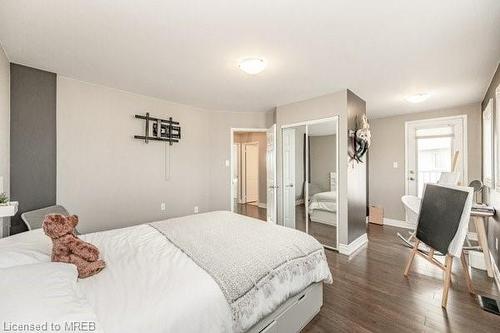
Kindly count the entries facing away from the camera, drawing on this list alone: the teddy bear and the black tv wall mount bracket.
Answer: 0

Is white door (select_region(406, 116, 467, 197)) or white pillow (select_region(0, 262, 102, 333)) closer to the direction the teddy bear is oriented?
the white door

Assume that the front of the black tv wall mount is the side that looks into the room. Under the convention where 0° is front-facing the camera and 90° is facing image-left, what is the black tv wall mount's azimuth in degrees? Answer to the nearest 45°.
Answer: approximately 315°

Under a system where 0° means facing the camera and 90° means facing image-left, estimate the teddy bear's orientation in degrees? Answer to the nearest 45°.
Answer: approximately 270°

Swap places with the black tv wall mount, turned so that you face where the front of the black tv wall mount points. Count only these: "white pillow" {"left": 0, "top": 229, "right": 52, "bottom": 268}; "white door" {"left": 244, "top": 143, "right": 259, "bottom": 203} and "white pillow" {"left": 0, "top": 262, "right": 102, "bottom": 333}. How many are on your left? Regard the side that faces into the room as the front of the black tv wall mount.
1

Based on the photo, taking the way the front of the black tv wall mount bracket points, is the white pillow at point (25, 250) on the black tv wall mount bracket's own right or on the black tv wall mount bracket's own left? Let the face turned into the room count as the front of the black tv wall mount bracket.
on the black tv wall mount bracket's own right

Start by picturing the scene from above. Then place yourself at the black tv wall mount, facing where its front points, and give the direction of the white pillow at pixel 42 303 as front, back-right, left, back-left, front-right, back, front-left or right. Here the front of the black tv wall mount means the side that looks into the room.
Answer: front-right

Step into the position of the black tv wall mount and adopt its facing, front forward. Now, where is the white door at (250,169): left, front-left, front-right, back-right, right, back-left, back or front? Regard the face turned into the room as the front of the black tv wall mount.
left
